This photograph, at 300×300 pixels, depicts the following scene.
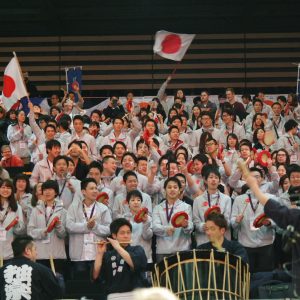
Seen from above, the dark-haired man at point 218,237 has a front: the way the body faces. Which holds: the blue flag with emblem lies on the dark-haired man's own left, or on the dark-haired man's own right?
on the dark-haired man's own right

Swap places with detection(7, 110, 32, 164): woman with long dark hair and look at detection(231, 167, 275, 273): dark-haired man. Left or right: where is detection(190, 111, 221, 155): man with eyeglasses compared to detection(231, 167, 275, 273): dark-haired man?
left

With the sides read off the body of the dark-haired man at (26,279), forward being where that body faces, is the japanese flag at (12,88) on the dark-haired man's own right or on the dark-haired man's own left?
on the dark-haired man's own left

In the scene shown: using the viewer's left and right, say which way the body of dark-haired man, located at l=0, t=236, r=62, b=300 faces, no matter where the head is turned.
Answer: facing away from the viewer and to the right of the viewer

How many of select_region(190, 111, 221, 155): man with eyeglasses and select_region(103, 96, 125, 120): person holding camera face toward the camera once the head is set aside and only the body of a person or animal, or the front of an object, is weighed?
2

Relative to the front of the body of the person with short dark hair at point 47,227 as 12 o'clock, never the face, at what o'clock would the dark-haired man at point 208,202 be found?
The dark-haired man is roughly at 9 o'clock from the person with short dark hair.
